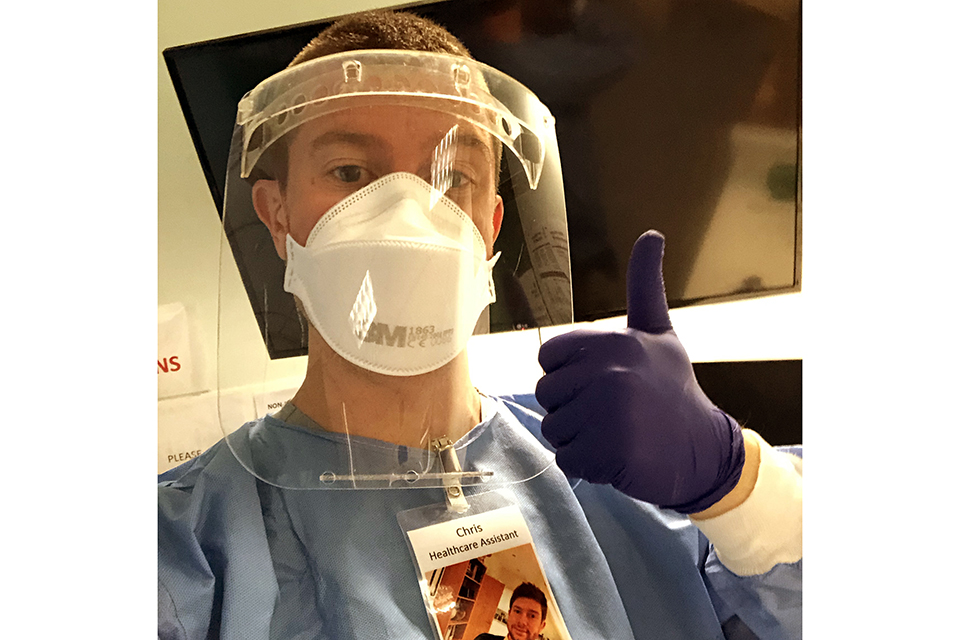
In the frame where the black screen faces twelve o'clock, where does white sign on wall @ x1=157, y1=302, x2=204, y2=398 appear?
The white sign on wall is roughly at 2 o'clock from the black screen.

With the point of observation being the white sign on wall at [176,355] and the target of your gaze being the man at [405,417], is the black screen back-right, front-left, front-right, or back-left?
front-left

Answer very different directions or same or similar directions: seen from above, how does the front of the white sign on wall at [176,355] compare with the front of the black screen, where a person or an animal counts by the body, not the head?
same or similar directions

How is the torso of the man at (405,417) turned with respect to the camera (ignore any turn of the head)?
toward the camera

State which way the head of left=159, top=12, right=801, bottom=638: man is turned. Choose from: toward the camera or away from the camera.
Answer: toward the camera

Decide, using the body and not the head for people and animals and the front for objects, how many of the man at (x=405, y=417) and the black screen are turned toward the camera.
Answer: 2

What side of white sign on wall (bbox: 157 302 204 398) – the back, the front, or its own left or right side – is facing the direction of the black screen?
left

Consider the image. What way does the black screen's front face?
toward the camera

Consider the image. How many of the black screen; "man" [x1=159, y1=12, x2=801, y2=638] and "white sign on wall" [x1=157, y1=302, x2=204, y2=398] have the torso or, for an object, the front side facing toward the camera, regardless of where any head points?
3

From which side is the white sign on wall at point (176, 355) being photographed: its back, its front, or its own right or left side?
front

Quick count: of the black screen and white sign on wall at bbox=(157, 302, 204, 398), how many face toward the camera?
2

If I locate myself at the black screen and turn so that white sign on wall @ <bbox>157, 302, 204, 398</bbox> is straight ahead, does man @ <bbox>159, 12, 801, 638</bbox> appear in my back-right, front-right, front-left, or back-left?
front-left
